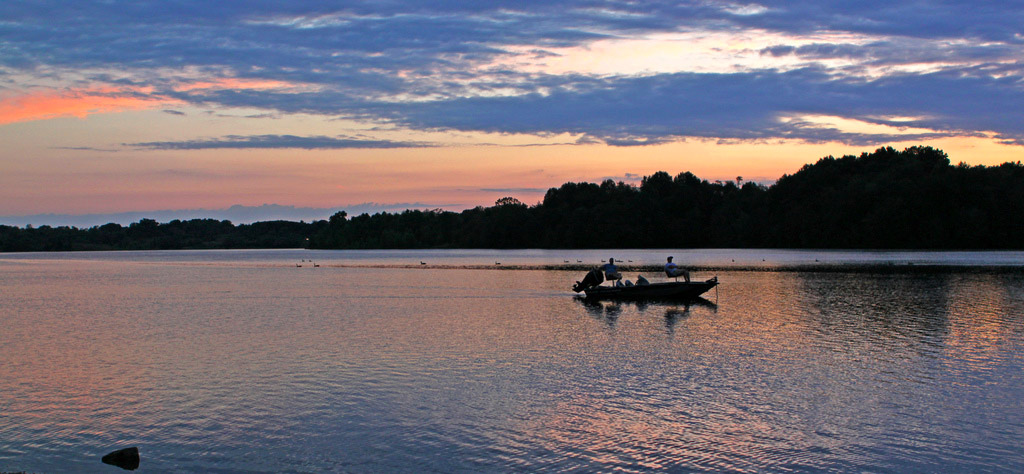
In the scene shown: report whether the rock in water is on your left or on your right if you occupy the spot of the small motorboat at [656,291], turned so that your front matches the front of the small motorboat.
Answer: on your right

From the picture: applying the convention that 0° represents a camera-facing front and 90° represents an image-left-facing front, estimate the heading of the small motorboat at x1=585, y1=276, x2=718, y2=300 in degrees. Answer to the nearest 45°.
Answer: approximately 270°
